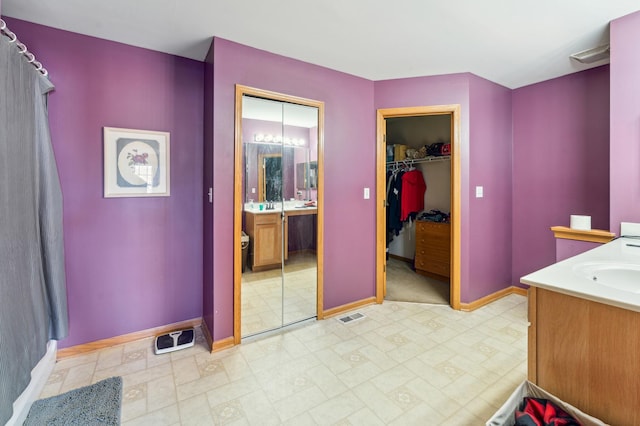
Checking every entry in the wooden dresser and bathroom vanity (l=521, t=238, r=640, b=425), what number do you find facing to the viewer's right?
0

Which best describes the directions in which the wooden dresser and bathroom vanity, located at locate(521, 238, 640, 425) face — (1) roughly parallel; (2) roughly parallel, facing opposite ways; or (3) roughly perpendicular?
roughly perpendicular

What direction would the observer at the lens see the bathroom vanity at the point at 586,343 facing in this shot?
facing away from the viewer and to the left of the viewer

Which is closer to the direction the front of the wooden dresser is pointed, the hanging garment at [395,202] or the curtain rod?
the curtain rod

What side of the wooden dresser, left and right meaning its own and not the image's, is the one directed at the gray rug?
front

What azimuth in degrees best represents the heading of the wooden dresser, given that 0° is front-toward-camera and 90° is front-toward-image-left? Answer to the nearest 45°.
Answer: approximately 45°

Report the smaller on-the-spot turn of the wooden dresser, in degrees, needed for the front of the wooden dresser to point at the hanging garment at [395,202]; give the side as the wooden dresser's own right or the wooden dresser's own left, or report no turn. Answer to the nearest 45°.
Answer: approximately 90° to the wooden dresser's own right

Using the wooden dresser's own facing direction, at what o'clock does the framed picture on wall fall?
The framed picture on wall is roughly at 12 o'clock from the wooden dresser.
